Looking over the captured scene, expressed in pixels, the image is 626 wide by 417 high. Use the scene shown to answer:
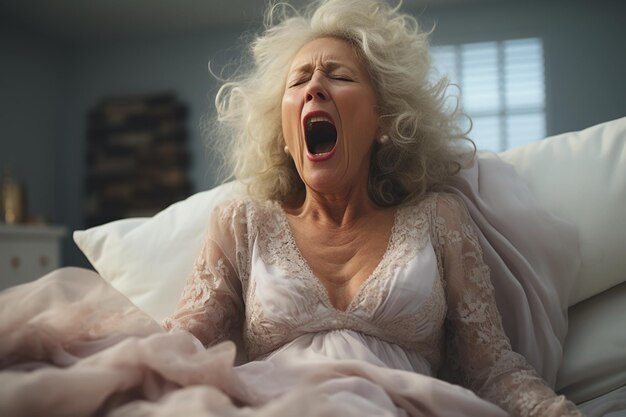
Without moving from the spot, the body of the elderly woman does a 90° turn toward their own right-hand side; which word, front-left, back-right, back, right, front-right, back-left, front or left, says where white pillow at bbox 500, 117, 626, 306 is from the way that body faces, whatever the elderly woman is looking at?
back

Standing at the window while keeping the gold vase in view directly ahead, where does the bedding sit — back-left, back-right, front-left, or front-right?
front-left

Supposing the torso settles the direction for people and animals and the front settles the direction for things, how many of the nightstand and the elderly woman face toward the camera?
2

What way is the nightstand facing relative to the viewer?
toward the camera

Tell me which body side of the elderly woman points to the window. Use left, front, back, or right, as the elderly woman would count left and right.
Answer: back

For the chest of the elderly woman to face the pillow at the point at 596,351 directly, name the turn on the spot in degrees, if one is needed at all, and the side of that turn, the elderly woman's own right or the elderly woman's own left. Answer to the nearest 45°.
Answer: approximately 90° to the elderly woman's own left

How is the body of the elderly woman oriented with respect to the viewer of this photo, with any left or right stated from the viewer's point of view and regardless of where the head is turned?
facing the viewer

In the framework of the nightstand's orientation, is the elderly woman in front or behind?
in front
